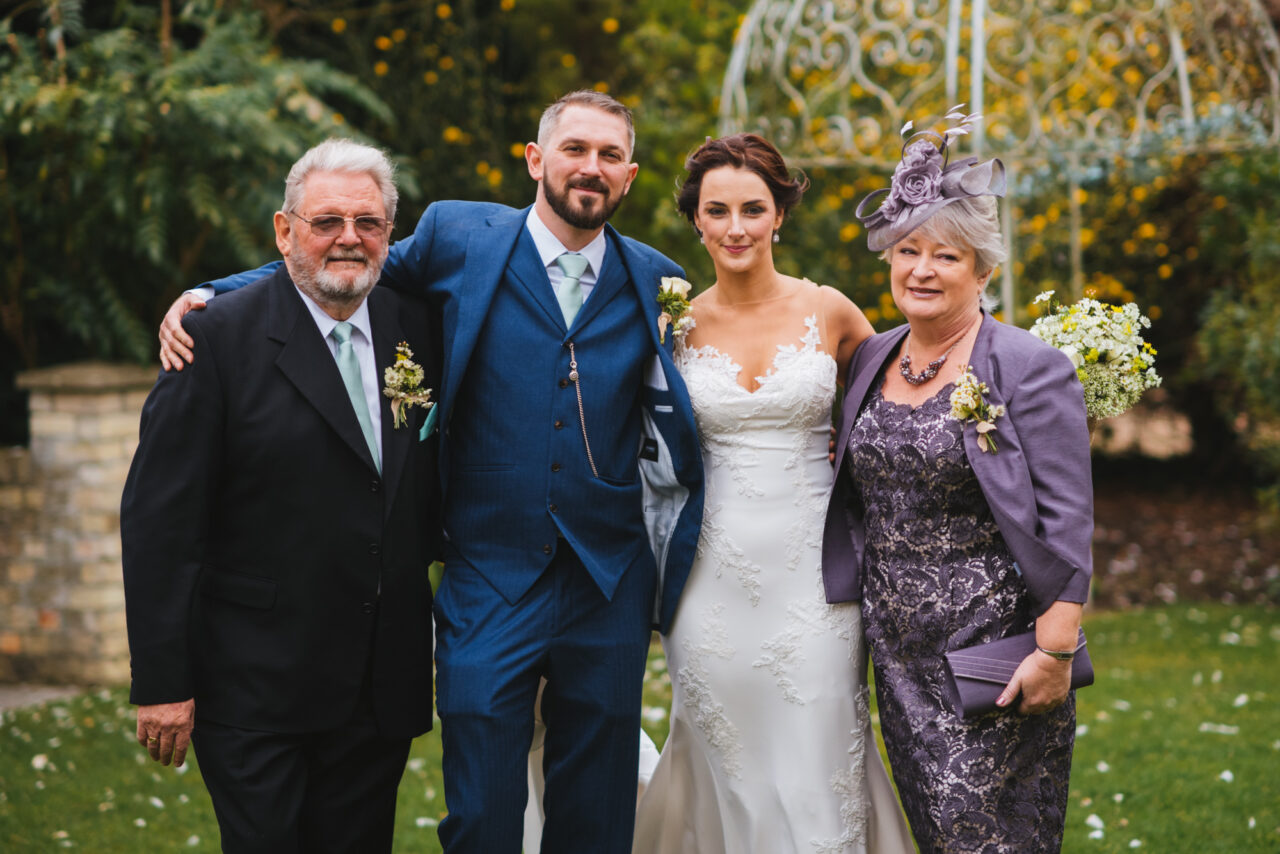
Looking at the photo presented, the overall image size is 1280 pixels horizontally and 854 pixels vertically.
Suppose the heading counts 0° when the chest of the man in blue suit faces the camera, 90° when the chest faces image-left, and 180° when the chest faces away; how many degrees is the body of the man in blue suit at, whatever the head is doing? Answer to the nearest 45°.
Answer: approximately 0°

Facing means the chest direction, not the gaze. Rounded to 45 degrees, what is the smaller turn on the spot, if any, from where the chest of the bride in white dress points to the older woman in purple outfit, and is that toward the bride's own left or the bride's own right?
approximately 45° to the bride's own left

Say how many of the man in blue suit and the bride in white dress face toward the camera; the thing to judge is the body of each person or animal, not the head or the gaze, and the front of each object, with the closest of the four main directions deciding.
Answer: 2

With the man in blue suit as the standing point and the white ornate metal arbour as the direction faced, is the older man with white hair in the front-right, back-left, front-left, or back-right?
back-left

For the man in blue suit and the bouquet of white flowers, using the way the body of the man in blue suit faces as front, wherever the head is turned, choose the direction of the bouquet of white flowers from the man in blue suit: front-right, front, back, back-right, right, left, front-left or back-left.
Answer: left

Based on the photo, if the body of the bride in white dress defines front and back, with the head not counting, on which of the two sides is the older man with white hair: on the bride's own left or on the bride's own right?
on the bride's own right
